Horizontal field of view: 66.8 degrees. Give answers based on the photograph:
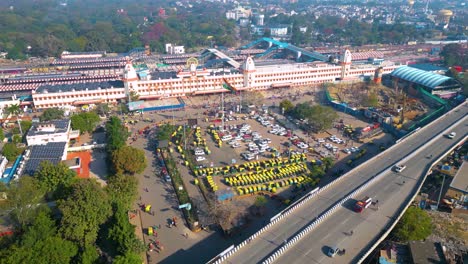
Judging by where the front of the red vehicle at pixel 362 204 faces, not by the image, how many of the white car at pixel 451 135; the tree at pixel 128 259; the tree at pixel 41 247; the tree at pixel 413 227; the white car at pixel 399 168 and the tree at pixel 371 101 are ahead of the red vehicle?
2

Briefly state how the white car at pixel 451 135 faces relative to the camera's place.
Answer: facing the viewer and to the left of the viewer

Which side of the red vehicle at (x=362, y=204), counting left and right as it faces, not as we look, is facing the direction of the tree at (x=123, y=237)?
front

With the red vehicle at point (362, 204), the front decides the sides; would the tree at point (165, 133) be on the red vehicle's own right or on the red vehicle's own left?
on the red vehicle's own right

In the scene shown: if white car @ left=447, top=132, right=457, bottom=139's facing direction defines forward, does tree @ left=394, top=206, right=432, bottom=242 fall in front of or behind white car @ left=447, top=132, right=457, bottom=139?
in front

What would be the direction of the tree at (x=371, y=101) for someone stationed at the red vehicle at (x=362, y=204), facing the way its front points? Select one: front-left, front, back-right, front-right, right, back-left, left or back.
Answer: back-right

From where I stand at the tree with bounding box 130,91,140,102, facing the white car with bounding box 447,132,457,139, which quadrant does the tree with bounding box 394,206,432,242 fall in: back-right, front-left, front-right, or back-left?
front-right
